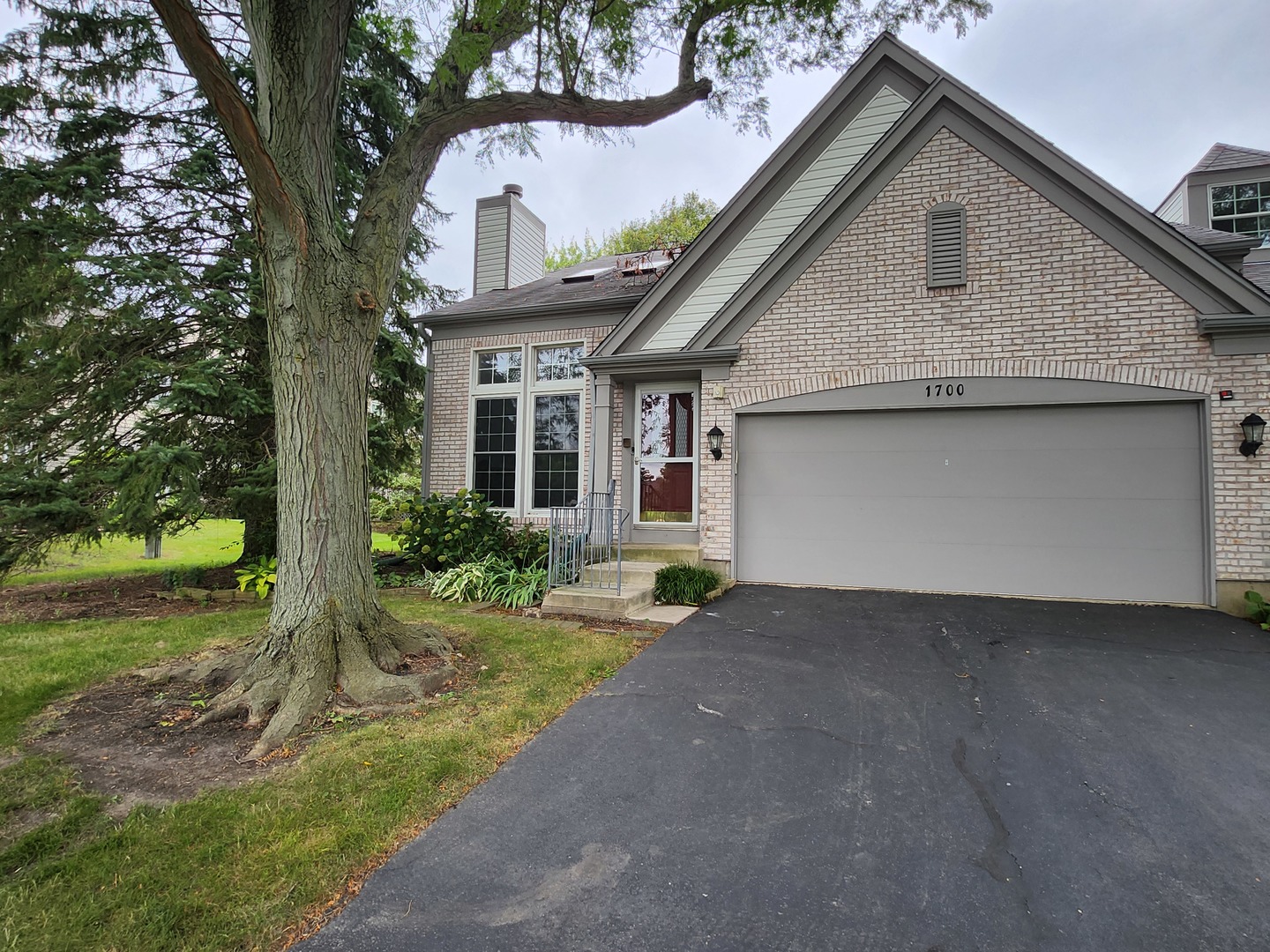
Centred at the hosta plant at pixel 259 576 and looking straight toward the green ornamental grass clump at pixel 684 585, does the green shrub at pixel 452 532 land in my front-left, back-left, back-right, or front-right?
front-left

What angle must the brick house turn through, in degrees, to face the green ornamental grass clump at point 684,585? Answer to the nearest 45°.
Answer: approximately 90° to its right

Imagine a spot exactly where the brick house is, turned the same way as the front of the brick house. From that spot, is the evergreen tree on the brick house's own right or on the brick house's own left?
on the brick house's own right

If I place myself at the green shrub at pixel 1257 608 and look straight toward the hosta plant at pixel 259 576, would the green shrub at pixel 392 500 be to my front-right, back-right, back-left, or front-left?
front-right

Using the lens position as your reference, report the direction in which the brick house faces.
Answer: facing the viewer

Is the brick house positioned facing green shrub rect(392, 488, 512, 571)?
no

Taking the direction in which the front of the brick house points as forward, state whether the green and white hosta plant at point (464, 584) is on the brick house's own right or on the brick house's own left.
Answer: on the brick house's own right

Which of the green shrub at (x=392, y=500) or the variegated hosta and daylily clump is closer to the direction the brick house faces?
the variegated hosta and daylily clump

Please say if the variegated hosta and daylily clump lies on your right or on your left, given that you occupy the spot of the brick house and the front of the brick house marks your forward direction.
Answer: on your right

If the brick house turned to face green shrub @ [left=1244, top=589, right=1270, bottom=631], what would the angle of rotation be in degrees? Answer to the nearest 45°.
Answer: approximately 90° to its left

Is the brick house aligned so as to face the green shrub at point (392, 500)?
no

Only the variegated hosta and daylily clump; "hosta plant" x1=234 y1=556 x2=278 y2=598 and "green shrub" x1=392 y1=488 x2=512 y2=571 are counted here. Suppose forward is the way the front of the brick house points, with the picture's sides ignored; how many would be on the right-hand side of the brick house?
3

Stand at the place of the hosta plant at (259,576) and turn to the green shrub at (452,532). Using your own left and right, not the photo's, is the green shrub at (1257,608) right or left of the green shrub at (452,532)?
right

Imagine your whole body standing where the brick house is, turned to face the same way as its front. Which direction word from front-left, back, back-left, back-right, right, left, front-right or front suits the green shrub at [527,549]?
right

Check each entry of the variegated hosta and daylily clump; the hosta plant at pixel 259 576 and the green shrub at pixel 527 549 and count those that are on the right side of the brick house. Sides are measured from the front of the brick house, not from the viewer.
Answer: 3
